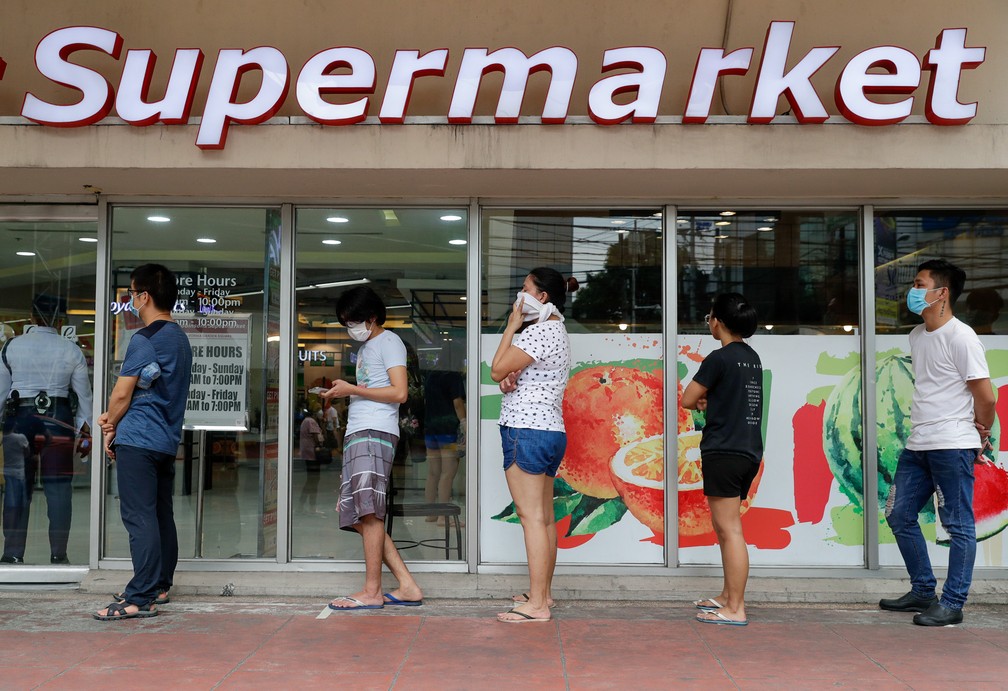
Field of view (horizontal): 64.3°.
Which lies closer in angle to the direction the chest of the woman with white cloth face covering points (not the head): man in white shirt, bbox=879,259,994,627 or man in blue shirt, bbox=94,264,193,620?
the man in blue shirt

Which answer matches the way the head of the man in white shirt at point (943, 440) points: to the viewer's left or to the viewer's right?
to the viewer's left

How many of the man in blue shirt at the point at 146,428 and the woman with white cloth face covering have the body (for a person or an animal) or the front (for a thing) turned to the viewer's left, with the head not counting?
2

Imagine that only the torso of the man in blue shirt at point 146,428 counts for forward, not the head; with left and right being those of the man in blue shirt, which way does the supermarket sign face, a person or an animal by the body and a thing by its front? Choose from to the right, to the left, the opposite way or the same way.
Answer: to the left

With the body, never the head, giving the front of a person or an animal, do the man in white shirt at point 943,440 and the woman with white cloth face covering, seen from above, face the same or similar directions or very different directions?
same or similar directions

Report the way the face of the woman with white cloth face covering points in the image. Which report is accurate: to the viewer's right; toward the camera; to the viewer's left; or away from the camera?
to the viewer's left

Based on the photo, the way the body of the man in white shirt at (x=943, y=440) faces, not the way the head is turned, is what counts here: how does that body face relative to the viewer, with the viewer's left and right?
facing the viewer and to the left of the viewer

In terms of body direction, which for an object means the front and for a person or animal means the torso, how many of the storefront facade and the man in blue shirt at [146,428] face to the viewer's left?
1

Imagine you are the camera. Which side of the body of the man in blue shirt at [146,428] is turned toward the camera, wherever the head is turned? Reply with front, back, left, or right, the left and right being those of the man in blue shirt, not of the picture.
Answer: left

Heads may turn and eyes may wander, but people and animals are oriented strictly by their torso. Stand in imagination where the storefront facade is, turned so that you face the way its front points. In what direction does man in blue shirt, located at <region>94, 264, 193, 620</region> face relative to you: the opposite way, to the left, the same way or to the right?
to the right

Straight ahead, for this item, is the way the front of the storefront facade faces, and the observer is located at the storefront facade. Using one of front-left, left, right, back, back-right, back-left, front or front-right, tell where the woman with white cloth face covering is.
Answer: front

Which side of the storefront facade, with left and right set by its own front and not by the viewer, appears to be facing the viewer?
front

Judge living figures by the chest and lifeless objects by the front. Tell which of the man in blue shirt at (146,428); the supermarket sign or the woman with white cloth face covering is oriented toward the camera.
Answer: the supermarket sign

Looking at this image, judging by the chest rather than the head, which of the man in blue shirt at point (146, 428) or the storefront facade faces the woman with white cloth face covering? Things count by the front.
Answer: the storefront facade

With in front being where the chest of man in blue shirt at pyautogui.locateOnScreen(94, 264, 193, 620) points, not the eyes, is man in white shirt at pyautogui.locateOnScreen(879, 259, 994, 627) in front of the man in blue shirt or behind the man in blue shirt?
behind
